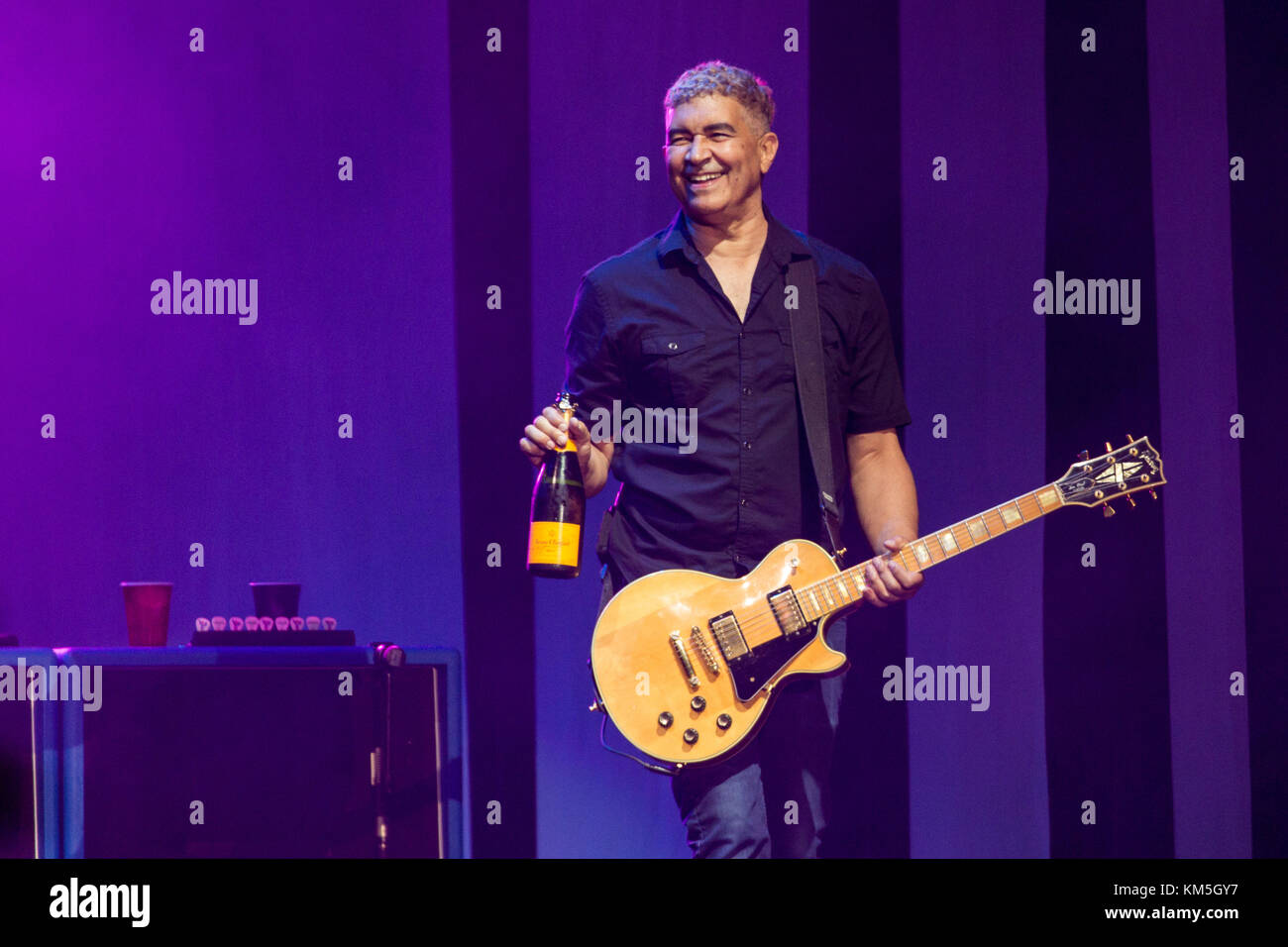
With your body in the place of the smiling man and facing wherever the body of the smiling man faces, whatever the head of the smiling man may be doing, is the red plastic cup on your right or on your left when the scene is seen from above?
on your right

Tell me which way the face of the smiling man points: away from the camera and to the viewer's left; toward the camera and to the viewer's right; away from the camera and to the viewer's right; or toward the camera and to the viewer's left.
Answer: toward the camera and to the viewer's left

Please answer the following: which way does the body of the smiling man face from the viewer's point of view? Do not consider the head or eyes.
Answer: toward the camera
